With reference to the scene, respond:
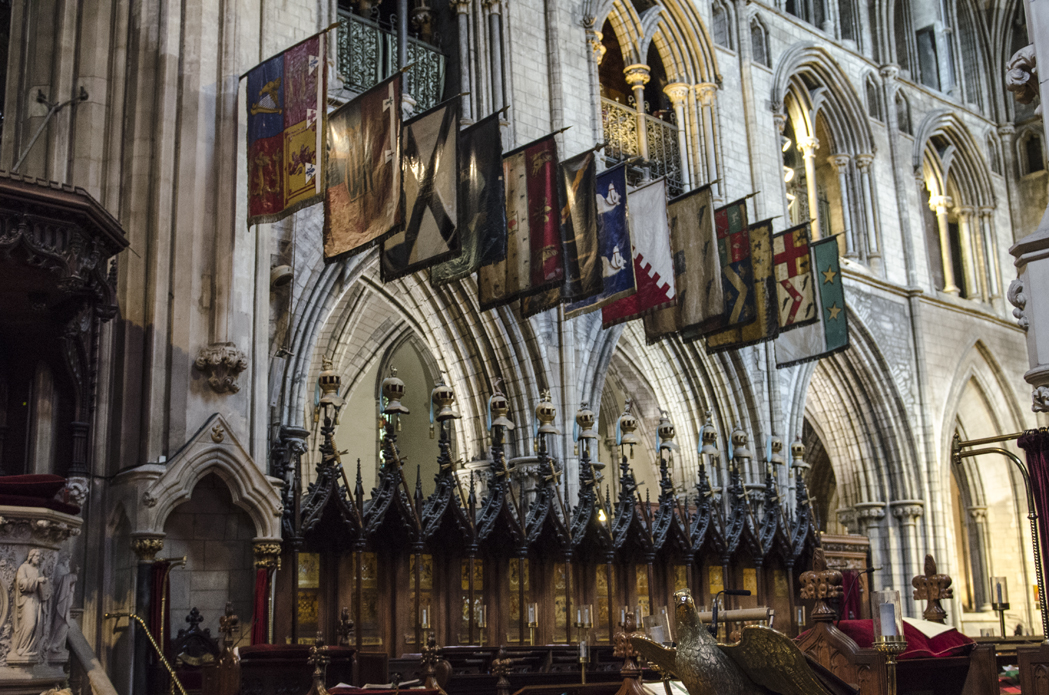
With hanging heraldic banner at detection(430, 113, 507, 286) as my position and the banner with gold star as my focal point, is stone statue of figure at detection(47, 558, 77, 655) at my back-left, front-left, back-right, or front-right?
back-right

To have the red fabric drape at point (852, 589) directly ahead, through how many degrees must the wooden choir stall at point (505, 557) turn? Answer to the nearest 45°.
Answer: approximately 90° to its left

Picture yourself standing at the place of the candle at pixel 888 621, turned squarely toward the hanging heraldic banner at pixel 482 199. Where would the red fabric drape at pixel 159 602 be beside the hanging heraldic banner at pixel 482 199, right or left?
left

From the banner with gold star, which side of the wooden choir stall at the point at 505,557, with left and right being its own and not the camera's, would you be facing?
left

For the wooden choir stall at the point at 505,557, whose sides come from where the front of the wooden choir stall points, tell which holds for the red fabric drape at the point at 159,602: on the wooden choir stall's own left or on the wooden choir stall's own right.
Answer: on the wooden choir stall's own right

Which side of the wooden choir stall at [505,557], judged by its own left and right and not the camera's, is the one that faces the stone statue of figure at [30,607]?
right

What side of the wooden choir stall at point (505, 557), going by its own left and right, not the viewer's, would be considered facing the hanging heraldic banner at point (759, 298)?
left

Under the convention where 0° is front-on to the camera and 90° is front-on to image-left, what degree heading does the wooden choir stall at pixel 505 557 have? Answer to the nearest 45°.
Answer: approximately 315°

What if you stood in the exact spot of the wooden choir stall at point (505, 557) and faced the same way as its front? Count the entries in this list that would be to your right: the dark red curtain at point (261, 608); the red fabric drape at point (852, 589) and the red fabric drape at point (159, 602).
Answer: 2
